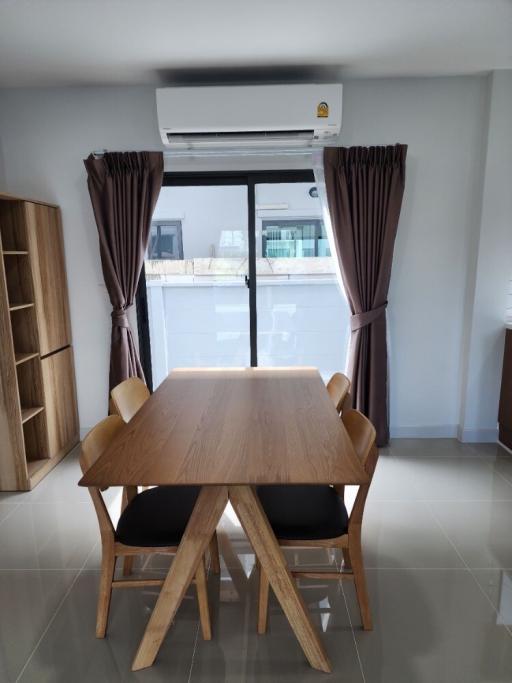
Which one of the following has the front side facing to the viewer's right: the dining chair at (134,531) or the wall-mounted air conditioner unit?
the dining chair

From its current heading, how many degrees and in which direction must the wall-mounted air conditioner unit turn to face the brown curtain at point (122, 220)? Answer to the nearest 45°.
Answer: approximately 90° to its right

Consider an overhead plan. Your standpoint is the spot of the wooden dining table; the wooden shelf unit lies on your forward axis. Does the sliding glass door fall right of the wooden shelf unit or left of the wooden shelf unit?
right

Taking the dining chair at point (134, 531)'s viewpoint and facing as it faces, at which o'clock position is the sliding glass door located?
The sliding glass door is roughly at 10 o'clock from the dining chair.

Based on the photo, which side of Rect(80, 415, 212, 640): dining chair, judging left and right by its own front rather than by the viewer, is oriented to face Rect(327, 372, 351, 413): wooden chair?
front

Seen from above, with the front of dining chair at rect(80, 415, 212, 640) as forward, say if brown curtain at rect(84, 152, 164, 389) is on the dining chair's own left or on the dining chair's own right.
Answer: on the dining chair's own left

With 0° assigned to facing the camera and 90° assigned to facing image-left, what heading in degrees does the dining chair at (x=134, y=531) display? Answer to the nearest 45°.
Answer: approximately 270°

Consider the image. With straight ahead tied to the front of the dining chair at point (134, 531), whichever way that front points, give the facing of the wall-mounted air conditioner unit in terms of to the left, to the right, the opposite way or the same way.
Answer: to the right

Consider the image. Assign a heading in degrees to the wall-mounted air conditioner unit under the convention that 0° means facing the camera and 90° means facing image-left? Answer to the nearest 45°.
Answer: approximately 0°

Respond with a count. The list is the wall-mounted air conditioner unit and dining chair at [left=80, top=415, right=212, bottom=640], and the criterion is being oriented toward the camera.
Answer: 1
